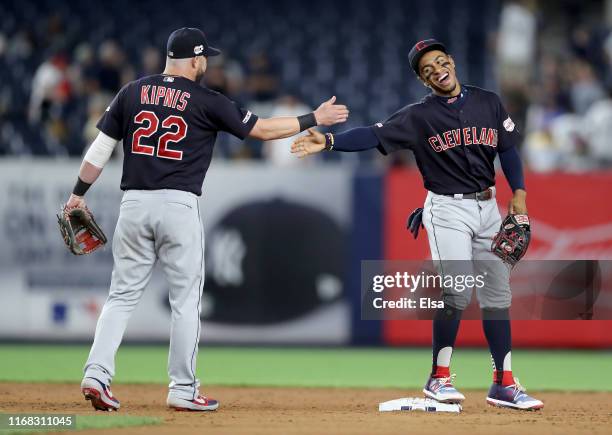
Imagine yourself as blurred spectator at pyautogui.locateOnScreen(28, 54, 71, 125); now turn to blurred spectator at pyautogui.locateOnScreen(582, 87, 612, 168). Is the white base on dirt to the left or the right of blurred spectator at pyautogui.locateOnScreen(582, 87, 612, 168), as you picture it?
right

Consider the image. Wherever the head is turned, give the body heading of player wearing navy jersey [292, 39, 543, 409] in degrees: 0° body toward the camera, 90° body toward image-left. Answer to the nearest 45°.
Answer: approximately 315°

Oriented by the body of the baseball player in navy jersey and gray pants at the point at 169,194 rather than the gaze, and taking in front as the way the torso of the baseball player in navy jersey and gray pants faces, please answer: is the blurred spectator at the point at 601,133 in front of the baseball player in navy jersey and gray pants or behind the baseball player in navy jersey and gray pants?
in front

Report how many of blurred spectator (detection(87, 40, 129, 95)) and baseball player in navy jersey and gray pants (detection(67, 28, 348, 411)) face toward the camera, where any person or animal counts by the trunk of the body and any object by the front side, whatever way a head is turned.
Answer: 1

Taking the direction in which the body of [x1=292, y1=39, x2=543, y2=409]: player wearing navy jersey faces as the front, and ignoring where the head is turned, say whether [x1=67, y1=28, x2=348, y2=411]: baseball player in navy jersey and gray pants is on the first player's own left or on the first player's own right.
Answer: on the first player's own right

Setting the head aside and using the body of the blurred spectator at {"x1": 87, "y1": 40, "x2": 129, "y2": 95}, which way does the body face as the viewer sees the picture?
toward the camera

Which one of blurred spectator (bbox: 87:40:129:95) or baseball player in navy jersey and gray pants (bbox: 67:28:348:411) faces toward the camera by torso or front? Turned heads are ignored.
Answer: the blurred spectator

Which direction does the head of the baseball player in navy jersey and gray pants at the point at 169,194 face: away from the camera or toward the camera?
away from the camera

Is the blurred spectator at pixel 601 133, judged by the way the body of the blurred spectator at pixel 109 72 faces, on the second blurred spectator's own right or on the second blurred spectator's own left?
on the second blurred spectator's own left

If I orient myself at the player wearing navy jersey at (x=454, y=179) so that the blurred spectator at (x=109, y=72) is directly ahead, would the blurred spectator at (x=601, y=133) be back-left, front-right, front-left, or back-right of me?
front-right

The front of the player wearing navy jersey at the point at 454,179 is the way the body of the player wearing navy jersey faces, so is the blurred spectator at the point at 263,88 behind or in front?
behind

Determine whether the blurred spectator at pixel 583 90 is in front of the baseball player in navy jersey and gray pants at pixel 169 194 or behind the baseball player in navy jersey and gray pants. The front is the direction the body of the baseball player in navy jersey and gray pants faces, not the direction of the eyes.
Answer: in front

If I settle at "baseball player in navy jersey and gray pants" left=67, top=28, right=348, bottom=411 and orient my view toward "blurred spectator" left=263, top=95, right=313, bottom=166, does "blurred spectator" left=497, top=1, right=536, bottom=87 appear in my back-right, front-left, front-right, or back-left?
front-right

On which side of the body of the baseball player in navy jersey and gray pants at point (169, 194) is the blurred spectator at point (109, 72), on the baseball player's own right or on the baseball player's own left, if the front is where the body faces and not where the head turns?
on the baseball player's own left

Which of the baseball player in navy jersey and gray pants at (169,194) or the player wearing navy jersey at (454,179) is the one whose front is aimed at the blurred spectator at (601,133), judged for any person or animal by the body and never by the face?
the baseball player in navy jersey and gray pants

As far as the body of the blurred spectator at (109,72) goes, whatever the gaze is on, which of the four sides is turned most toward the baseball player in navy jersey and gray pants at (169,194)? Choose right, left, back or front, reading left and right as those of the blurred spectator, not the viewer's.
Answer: front

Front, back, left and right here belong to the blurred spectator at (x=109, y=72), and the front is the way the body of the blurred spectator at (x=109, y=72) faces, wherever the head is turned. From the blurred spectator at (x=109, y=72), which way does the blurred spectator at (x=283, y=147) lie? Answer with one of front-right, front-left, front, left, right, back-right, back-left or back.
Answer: front-left
